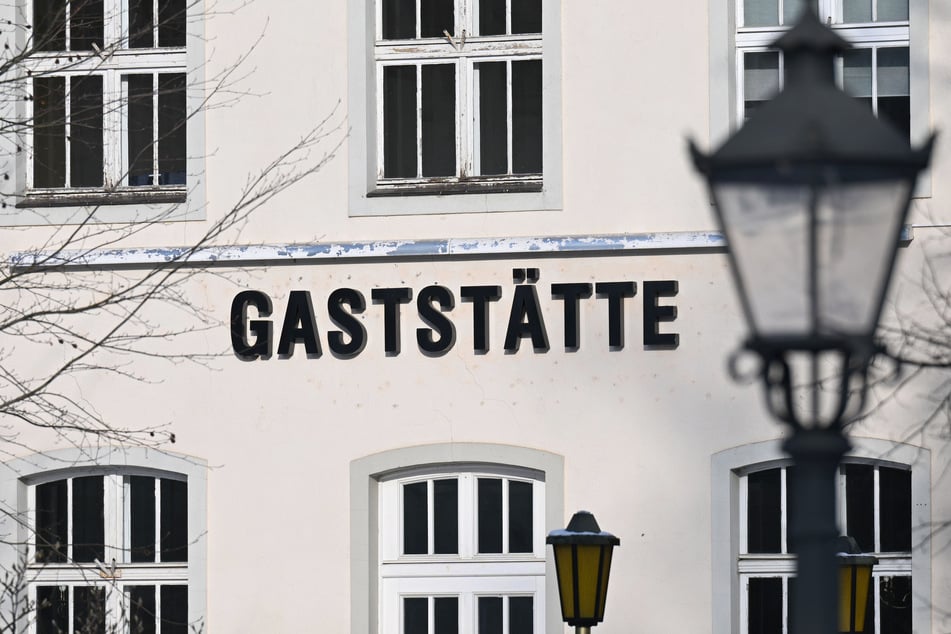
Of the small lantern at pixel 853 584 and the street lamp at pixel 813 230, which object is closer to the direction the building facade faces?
the street lamp

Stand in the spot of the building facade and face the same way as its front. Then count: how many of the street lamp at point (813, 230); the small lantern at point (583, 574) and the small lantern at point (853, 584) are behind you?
0

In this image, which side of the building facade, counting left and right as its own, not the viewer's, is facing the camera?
front

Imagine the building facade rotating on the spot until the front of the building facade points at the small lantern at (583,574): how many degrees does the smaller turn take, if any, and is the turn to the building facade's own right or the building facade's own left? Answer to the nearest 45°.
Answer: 0° — it already faces it

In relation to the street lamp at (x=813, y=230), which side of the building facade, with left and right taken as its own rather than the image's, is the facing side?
front

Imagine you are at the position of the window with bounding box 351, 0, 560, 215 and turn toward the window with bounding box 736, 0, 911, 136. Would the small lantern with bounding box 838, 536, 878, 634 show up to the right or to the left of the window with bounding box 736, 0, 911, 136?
right

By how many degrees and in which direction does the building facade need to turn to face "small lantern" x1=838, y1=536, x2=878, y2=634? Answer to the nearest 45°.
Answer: approximately 45° to its left

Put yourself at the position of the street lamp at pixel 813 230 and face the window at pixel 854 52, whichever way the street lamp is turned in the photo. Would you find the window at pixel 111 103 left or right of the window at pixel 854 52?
left

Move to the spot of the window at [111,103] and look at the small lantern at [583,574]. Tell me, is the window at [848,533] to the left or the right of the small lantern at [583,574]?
left
